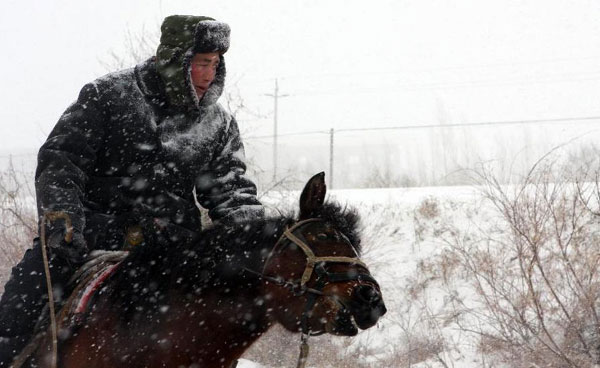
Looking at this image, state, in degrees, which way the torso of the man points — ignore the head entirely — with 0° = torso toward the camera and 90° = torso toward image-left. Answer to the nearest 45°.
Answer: approximately 315°

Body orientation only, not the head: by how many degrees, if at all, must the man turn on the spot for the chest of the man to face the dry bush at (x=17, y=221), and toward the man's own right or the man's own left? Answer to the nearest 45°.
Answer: approximately 135° to the man's own left
